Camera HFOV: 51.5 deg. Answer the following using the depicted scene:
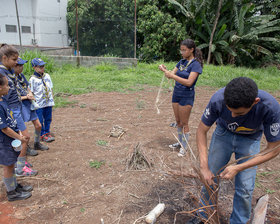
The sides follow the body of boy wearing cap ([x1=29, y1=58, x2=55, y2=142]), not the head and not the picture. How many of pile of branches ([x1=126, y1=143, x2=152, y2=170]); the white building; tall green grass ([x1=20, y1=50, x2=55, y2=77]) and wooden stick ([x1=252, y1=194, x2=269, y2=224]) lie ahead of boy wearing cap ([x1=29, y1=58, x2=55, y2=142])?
2

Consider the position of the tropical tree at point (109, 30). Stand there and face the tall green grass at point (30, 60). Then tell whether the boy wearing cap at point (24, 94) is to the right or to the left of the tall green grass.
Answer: left

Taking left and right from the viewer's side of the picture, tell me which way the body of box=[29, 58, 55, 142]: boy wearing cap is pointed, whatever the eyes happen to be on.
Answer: facing the viewer and to the right of the viewer

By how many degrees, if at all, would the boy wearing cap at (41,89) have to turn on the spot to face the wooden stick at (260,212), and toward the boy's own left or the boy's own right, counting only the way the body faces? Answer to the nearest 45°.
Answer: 0° — they already face it

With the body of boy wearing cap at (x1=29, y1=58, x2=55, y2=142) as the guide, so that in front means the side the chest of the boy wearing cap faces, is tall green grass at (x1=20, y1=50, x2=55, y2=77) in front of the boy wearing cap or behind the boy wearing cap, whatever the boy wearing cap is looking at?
behind

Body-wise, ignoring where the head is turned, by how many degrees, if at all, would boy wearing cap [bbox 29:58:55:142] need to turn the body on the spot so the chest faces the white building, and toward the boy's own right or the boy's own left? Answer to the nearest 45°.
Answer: approximately 135° to the boy's own left
